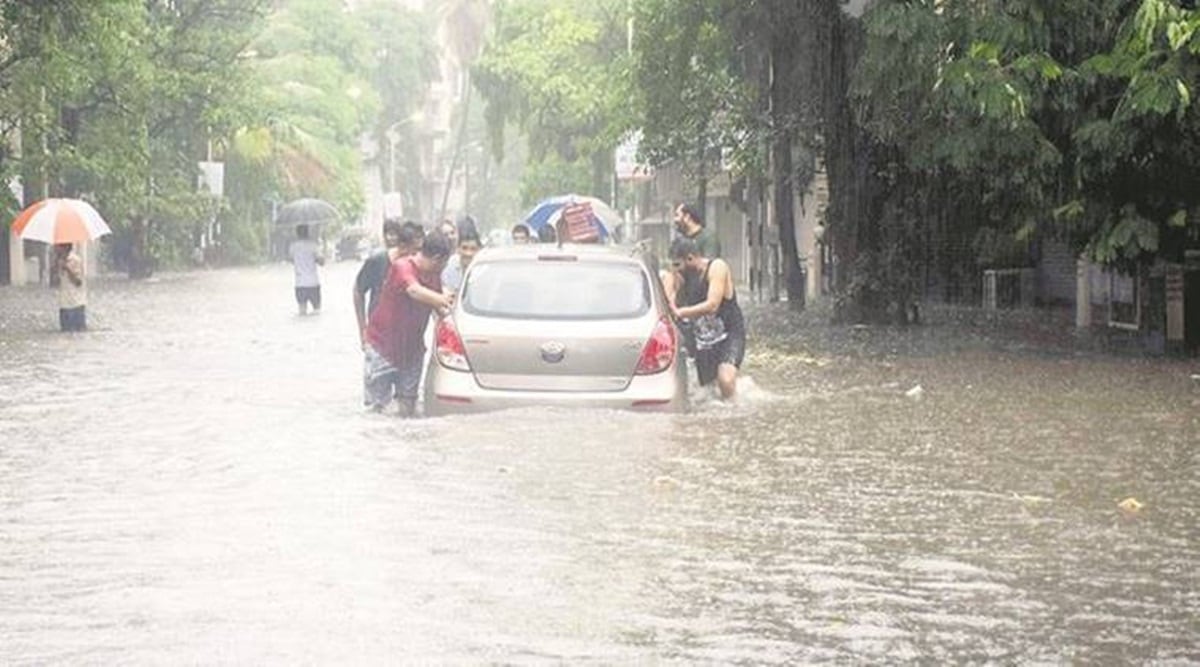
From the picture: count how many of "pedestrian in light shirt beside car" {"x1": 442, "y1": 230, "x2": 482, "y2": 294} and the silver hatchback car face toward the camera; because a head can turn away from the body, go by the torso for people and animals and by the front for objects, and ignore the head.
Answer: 1

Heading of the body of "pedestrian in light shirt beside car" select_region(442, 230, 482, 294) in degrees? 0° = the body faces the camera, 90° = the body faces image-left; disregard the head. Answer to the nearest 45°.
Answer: approximately 0°

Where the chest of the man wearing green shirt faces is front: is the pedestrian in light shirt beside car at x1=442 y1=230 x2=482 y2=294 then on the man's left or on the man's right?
on the man's right

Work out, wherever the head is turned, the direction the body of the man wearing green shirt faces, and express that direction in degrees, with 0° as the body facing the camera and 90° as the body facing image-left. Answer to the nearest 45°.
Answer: approximately 45°

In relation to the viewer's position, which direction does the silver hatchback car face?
facing away from the viewer

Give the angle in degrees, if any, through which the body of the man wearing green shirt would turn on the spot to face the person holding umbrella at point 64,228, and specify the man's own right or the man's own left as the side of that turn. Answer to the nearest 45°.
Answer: approximately 90° to the man's own right

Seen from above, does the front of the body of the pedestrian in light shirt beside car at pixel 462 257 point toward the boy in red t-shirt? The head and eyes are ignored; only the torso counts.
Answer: yes

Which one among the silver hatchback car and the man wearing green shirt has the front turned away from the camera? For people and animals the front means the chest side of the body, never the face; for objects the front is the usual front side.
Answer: the silver hatchback car
